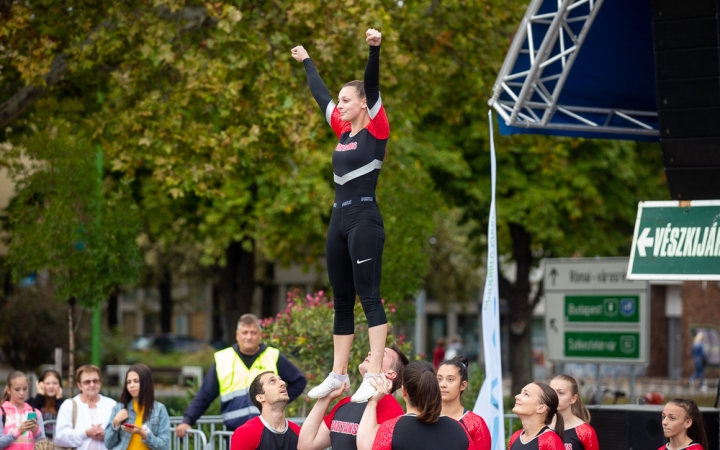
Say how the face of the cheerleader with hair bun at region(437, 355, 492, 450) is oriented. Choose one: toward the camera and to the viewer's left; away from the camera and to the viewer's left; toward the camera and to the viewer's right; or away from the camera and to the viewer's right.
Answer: toward the camera and to the viewer's left

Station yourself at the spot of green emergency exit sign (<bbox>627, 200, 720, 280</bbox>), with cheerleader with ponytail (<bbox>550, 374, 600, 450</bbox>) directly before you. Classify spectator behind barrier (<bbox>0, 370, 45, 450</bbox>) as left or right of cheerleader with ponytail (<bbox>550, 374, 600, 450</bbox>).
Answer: right

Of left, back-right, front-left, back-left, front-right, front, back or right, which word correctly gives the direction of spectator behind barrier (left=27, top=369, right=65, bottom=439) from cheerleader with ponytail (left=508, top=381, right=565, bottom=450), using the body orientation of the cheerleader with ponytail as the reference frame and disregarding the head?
right

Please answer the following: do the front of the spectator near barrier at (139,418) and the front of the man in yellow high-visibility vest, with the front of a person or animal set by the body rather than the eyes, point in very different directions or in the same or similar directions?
same or similar directions

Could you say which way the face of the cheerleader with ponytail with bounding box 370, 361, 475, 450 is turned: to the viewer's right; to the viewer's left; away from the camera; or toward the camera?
away from the camera

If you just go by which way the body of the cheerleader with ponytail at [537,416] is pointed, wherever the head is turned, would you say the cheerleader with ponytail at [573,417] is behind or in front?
behind

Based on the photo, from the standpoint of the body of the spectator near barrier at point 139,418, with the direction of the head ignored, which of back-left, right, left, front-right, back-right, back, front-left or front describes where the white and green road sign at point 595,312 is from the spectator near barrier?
back-left

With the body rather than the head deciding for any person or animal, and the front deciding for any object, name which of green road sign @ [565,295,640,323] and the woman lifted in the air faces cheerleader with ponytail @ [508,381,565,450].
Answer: the green road sign

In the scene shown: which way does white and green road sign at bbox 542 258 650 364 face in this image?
toward the camera

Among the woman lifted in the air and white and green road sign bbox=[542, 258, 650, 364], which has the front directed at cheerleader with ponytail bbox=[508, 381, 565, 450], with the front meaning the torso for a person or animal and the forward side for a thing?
the white and green road sign

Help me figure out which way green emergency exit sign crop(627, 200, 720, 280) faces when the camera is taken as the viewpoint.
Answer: facing the viewer

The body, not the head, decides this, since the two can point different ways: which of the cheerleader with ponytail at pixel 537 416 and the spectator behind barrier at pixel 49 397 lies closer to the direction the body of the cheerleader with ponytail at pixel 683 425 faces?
the cheerleader with ponytail

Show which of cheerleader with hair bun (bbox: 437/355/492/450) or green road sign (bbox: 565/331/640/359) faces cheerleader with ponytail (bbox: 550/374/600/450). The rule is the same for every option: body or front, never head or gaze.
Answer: the green road sign
